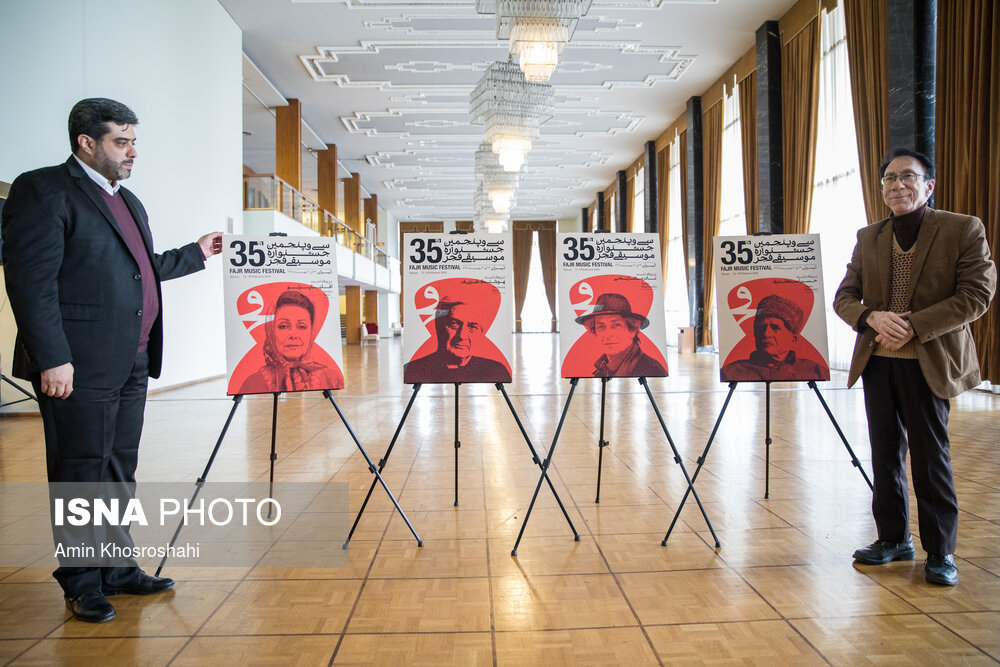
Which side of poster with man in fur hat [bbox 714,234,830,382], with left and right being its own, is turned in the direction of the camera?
front

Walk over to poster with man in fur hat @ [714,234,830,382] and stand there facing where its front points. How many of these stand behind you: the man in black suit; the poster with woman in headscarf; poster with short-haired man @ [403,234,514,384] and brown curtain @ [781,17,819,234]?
1

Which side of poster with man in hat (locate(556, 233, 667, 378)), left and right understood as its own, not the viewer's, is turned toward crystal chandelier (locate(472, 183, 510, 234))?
back

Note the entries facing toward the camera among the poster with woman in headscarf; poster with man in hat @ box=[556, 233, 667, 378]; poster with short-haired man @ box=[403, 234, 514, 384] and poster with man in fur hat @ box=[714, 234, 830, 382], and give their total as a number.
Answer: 4

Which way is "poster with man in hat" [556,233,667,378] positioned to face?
toward the camera

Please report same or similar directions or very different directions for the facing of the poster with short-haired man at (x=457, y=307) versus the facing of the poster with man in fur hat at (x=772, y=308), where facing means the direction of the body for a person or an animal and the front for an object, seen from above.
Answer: same or similar directions

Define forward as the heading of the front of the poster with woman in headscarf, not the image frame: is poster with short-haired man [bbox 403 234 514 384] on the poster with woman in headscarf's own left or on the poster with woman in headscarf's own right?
on the poster with woman in headscarf's own left

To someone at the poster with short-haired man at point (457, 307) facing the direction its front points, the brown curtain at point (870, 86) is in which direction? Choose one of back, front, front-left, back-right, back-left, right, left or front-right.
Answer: back-left

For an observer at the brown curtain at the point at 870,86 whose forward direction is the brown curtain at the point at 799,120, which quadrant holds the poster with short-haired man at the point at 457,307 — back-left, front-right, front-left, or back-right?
back-left

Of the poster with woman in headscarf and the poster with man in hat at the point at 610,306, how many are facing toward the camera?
2

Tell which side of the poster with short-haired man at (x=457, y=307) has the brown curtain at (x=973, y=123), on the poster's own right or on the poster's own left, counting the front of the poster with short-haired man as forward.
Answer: on the poster's own left

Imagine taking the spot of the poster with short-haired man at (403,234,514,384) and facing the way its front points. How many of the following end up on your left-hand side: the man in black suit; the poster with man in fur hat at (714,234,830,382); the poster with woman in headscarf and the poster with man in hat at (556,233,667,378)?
2

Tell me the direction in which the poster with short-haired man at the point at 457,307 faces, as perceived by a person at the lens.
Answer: facing the viewer

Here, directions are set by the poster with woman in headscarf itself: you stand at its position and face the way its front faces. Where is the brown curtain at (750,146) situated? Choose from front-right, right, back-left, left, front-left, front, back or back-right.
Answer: back-left

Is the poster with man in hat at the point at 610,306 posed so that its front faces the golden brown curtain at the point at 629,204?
no

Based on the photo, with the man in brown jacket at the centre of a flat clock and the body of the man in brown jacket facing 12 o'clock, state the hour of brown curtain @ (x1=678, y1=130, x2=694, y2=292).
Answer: The brown curtain is roughly at 4 o'clock from the man in brown jacket.

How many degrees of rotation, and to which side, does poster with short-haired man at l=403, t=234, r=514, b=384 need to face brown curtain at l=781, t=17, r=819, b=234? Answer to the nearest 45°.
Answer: approximately 135° to its left

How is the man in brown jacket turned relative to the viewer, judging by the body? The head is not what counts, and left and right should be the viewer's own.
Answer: facing the viewer and to the left of the viewer

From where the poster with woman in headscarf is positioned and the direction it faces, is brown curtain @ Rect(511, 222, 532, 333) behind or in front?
behind

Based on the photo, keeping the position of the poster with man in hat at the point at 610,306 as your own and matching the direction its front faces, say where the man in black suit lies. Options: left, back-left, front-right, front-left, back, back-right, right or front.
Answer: front-right

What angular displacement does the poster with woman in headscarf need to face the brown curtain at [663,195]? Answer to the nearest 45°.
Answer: approximately 135° to its left
